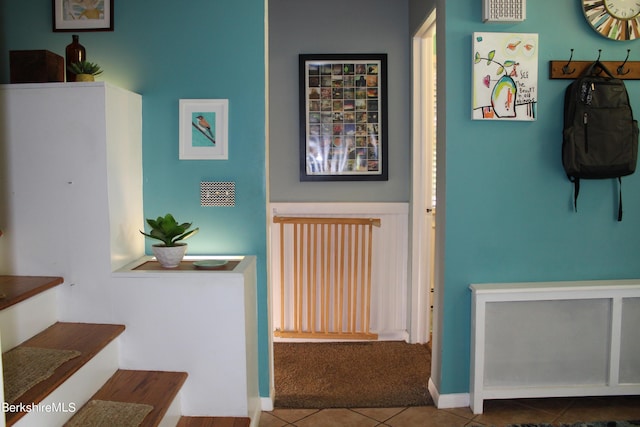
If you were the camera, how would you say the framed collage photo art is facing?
facing the viewer

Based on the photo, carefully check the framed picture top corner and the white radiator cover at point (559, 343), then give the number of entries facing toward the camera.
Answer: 2

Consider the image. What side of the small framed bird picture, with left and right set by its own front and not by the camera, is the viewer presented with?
front

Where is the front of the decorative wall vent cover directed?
toward the camera

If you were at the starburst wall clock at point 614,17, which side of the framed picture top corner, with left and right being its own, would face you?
left

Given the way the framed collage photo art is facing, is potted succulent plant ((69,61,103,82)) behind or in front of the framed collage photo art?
in front

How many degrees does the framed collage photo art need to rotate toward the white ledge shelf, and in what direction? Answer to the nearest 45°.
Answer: approximately 45° to its right
